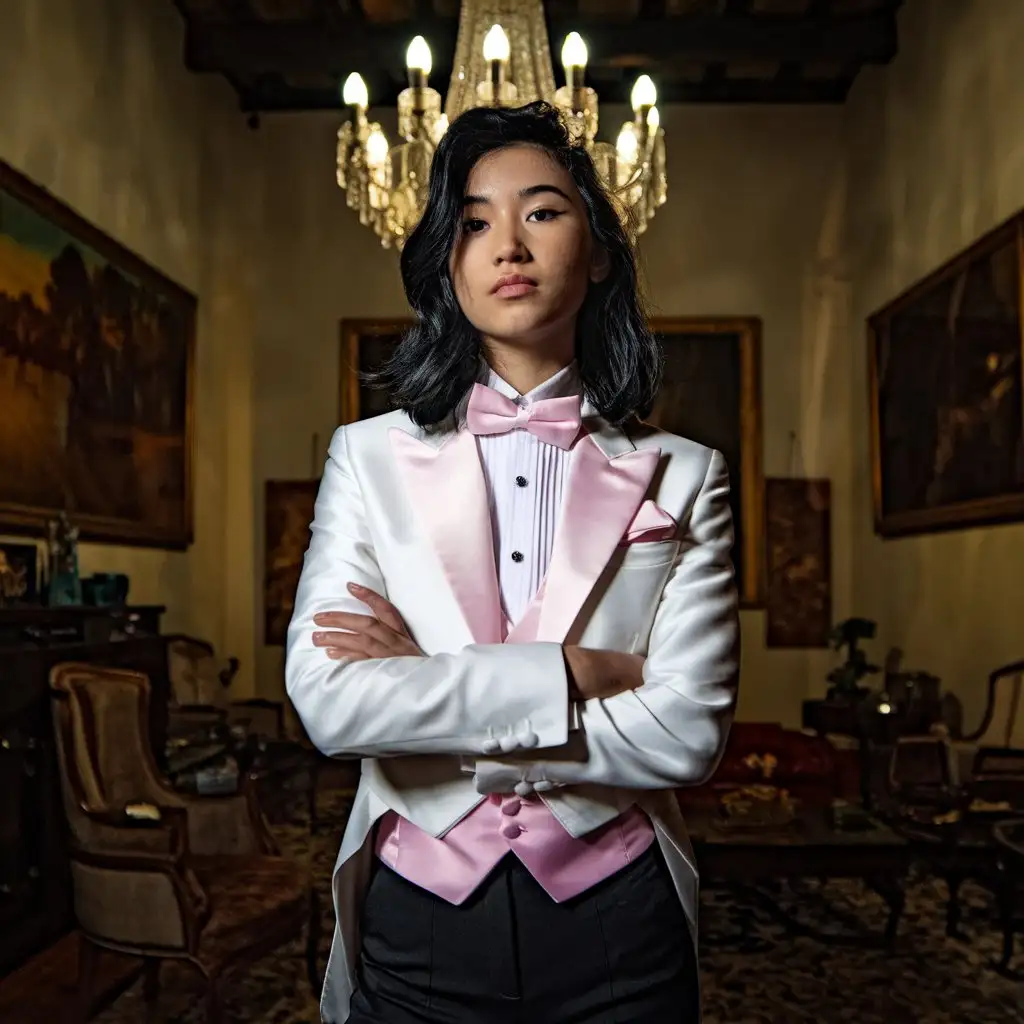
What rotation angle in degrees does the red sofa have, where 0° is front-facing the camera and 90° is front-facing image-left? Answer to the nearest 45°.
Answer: approximately 0°

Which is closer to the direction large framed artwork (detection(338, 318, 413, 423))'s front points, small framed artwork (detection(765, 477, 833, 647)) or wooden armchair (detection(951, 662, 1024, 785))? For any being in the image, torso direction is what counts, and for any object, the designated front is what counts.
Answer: the wooden armchair

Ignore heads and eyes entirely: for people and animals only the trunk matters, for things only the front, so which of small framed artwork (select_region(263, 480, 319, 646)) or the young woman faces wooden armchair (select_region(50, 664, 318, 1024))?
the small framed artwork

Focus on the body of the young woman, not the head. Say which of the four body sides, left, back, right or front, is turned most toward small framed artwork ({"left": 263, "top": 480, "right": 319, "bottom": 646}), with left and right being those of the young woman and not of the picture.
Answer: back

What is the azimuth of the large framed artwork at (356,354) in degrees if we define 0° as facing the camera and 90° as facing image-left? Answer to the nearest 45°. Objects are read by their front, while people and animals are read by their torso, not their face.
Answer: approximately 0°

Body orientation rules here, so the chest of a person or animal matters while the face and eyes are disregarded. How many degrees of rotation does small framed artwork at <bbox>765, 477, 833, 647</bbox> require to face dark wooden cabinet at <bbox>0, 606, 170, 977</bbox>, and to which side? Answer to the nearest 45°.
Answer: approximately 45° to its right

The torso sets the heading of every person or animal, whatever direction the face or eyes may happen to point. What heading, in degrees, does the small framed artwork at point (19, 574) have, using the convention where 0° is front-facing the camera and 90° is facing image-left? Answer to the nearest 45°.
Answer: approximately 315°

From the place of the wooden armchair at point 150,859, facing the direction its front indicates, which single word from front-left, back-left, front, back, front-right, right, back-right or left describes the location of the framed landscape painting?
back-left
